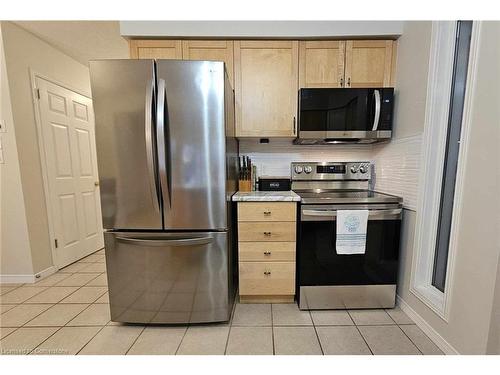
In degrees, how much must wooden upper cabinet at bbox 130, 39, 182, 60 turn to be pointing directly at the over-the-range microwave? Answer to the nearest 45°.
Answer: approximately 45° to its left

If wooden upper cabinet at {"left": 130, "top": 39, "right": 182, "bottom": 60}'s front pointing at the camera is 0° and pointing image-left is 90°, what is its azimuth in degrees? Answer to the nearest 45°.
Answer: approximately 0°

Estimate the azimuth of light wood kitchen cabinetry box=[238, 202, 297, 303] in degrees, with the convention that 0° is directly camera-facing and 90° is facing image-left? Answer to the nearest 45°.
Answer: approximately 0°

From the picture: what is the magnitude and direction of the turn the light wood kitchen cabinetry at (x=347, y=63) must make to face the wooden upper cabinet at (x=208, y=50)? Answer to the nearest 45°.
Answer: approximately 45° to its right

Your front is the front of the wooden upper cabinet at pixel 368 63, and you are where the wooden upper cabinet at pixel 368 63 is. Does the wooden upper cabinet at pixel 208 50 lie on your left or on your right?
on your right

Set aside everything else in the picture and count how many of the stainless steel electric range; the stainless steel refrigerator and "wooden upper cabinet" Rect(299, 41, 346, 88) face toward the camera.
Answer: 3
